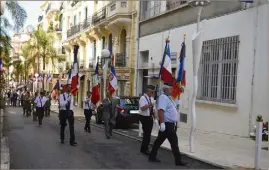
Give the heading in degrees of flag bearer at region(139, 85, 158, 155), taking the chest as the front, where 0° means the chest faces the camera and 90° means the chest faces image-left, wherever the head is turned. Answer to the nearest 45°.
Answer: approximately 315°

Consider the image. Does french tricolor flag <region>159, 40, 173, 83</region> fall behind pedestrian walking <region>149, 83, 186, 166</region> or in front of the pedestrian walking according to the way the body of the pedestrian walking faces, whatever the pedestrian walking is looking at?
behind

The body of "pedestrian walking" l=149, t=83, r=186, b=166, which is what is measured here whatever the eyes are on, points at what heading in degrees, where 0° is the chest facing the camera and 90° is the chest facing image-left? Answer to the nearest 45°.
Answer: approximately 315°

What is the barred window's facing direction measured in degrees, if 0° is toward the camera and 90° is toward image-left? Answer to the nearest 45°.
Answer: approximately 45°

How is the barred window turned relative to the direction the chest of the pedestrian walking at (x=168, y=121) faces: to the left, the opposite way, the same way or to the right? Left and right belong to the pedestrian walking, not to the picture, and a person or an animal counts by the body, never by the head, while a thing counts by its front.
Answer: to the right
